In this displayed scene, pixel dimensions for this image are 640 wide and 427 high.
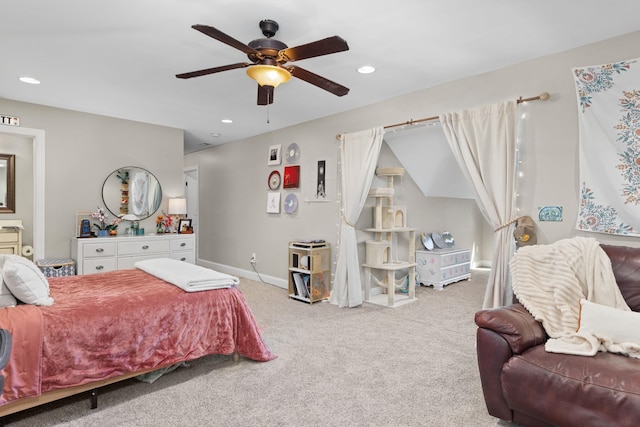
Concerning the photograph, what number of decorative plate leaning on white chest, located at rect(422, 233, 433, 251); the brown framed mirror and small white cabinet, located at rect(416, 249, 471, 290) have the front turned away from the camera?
0

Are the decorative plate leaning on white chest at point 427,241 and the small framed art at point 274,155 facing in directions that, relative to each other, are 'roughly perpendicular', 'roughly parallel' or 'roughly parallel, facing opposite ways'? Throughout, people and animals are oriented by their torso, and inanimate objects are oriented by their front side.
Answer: roughly parallel

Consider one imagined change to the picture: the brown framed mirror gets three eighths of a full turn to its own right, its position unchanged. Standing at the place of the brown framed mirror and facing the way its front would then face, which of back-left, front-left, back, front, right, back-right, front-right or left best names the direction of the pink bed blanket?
back-left

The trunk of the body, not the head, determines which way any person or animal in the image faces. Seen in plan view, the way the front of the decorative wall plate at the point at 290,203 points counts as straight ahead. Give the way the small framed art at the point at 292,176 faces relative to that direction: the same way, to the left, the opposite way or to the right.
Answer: the same way

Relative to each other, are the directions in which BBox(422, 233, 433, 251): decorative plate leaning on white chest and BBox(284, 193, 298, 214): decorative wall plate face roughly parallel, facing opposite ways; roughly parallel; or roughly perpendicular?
roughly parallel

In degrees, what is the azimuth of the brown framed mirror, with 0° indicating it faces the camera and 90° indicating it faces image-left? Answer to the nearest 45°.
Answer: approximately 0°

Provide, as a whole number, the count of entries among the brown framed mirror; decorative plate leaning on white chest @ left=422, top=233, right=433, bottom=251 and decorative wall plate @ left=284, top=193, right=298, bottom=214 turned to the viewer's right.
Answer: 0

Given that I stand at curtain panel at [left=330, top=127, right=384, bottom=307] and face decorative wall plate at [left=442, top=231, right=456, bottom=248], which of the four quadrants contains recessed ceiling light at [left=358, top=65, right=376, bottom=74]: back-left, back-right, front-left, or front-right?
back-right

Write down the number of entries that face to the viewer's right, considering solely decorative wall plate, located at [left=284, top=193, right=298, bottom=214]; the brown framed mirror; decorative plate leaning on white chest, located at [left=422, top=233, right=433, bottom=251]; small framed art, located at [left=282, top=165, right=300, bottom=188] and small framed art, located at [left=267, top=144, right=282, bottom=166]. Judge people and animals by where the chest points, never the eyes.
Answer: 0

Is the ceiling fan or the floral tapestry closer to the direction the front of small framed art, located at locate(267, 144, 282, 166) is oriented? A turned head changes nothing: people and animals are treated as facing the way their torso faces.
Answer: the ceiling fan

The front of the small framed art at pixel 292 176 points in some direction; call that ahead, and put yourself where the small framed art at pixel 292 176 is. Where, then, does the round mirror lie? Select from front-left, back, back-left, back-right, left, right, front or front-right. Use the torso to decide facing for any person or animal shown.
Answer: front-right

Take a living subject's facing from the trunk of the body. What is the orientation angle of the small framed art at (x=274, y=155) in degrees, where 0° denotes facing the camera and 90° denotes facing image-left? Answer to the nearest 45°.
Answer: approximately 45°

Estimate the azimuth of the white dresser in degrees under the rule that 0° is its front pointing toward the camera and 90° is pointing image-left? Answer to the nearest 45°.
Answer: approximately 315°

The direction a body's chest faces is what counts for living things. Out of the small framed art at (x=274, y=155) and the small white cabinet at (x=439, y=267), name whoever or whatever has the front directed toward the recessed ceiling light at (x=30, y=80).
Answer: the small framed art

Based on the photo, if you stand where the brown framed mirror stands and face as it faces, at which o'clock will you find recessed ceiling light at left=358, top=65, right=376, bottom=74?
The recessed ceiling light is roughly at 11 o'clock from the brown framed mirror.

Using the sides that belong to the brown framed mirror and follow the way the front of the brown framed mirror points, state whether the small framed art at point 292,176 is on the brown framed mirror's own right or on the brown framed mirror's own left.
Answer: on the brown framed mirror's own left

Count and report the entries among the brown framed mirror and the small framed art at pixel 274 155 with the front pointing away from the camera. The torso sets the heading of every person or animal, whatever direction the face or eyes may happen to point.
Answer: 0
